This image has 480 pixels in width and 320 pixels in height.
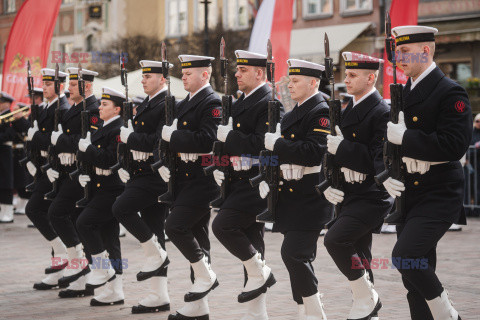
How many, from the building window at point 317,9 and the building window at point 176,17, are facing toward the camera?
2

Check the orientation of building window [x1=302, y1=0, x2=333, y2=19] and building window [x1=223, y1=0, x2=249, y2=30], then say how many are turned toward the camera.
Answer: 2

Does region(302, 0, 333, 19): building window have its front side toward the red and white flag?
yes

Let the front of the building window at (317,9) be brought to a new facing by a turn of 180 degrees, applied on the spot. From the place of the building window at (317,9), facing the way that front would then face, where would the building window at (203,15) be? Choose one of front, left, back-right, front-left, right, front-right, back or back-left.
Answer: front-left

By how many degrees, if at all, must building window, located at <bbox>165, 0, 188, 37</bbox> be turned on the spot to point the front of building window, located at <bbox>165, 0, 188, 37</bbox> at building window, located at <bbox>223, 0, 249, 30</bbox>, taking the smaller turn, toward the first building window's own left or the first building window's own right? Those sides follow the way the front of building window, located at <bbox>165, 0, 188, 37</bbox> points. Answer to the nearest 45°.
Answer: approximately 45° to the first building window's own left

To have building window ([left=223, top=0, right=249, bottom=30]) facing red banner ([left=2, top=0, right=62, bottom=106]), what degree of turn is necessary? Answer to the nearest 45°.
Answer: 0° — it already faces it

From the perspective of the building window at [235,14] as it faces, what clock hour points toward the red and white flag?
The red and white flag is roughly at 12 o'clock from the building window.

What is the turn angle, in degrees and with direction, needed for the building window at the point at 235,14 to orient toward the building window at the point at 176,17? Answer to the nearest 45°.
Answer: approximately 135° to its right

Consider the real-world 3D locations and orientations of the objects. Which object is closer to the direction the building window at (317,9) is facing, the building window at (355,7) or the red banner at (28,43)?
the red banner

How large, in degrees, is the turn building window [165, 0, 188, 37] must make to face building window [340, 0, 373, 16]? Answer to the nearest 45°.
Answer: approximately 45° to its left
